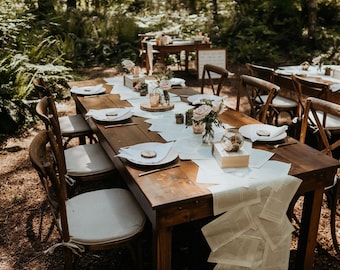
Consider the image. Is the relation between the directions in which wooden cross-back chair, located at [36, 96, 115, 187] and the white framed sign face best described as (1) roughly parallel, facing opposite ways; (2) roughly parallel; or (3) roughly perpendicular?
roughly perpendicular

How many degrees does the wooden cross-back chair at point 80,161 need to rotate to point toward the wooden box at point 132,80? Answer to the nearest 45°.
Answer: approximately 45° to its left

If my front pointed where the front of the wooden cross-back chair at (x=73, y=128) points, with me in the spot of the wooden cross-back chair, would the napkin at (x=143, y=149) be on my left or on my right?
on my right

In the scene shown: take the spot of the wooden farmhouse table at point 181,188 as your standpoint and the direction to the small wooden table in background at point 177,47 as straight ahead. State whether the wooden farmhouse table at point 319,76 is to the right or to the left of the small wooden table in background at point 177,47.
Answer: right

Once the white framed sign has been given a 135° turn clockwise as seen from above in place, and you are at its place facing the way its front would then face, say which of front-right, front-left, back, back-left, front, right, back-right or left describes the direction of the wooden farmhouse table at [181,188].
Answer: back-left

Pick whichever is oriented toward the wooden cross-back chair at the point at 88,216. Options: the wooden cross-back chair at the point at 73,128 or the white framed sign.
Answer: the white framed sign

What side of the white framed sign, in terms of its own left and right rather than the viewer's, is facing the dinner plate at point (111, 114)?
front

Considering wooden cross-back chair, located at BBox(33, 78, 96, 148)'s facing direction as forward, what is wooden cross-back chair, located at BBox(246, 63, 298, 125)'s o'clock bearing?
wooden cross-back chair, located at BBox(246, 63, 298, 125) is roughly at 12 o'clock from wooden cross-back chair, located at BBox(33, 78, 96, 148).

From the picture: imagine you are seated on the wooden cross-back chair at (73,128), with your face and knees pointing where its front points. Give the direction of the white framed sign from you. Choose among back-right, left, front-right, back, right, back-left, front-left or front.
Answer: front-left

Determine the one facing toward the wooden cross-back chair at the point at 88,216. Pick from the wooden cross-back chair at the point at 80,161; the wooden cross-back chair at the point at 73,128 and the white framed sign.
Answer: the white framed sign

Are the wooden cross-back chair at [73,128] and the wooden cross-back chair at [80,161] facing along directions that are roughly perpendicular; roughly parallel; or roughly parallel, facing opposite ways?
roughly parallel

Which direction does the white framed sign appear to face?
toward the camera

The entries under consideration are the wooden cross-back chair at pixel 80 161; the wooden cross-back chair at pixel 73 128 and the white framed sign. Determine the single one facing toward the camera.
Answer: the white framed sign

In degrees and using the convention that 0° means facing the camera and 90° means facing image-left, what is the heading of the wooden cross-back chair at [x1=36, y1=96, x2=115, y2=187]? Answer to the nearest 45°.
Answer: approximately 270°

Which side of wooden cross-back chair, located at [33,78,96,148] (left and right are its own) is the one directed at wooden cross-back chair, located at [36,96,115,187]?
right

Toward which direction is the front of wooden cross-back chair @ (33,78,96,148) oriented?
to the viewer's right

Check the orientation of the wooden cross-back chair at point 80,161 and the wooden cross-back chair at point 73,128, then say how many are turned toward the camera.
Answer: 0

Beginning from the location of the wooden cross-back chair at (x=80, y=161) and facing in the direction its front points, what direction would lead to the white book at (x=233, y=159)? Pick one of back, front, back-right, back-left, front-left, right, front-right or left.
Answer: front-right
